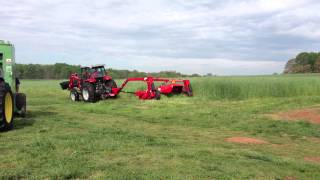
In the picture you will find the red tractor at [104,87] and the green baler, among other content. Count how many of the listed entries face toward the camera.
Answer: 0

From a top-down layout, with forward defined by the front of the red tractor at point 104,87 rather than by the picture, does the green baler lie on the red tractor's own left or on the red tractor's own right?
on the red tractor's own left

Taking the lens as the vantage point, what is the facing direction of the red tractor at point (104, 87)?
facing away from the viewer and to the left of the viewer
